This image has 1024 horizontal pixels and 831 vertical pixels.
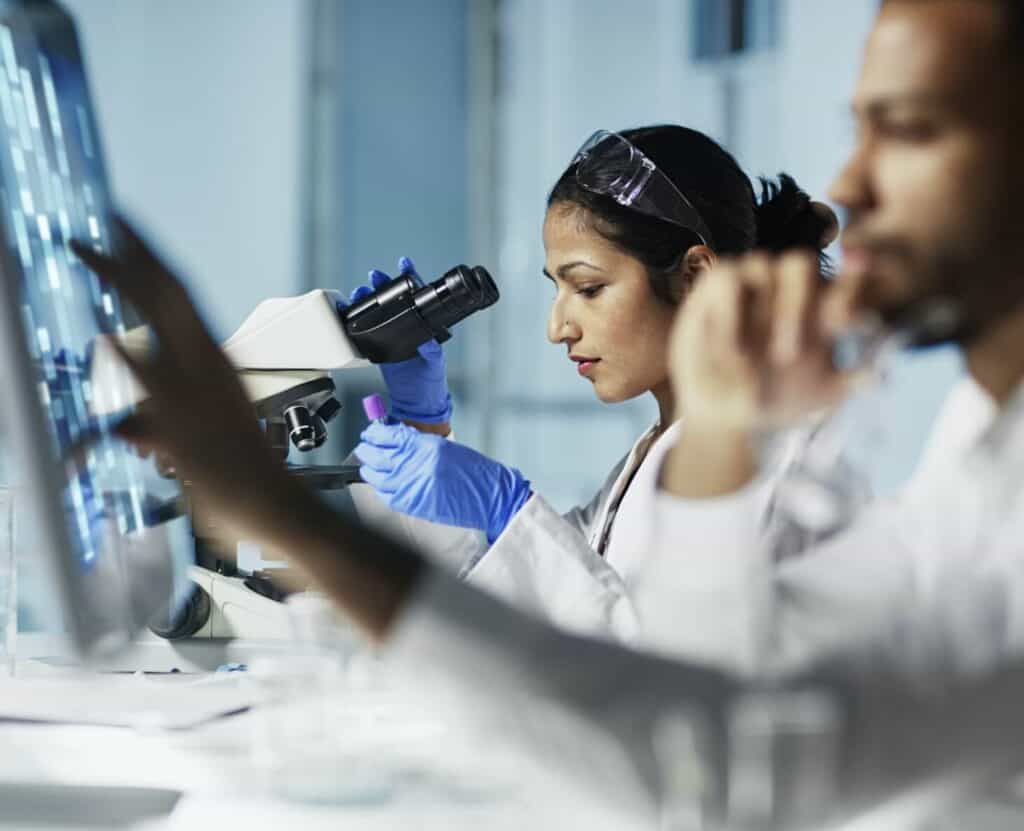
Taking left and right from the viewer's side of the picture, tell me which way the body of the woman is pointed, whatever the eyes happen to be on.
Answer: facing to the left of the viewer

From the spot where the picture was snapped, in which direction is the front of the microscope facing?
facing to the right of the viewer

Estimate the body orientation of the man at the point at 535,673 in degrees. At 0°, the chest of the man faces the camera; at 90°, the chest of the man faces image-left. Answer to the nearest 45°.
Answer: approximately 90°

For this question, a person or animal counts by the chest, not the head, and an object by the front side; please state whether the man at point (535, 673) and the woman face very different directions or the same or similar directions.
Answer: same or similar directions

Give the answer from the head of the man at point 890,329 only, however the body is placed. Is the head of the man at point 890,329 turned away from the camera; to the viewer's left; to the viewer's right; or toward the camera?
to the viewer's left

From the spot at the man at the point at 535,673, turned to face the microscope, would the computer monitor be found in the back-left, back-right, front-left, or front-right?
front-left

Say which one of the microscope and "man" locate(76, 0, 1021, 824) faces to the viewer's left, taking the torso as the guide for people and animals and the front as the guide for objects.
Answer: the man

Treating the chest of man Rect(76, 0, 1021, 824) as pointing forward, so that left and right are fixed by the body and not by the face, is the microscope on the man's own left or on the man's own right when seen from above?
on the man's own right

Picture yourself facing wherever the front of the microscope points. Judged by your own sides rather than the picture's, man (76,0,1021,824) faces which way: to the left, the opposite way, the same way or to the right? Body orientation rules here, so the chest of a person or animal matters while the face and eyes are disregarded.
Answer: the opposite way

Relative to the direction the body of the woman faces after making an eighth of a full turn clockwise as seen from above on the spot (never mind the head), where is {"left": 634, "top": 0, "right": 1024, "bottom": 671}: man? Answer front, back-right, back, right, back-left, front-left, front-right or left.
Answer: back-left

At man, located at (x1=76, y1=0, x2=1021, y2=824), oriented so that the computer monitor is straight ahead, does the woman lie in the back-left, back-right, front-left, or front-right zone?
front-right

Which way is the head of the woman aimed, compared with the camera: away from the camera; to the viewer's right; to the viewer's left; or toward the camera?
to the viewer's left
